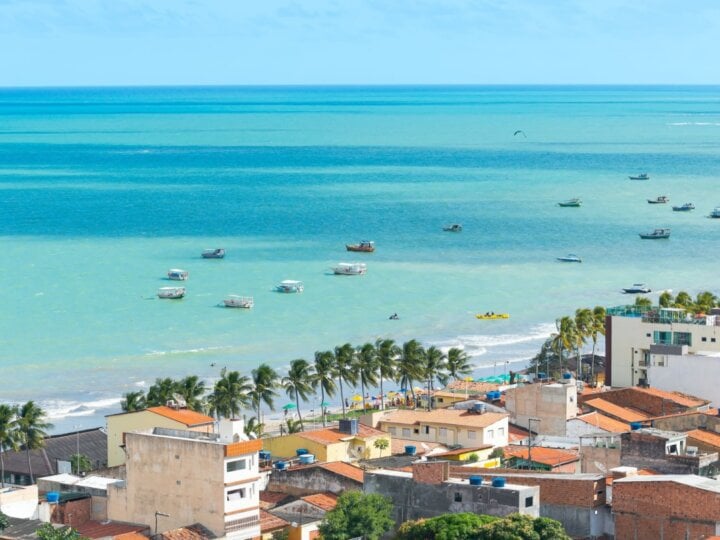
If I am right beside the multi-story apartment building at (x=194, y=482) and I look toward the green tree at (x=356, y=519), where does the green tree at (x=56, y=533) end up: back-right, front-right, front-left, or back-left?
back-right

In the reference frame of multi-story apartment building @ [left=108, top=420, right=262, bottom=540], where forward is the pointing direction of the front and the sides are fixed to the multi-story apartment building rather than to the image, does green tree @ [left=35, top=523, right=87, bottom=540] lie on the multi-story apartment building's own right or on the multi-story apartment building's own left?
on the multi-story apartment building's own right

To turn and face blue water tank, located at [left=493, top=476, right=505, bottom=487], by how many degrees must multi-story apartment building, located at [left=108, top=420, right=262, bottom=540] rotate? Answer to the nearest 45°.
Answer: approximately 45° to its left

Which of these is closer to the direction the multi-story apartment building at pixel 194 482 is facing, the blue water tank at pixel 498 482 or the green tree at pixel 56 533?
the blue water tank

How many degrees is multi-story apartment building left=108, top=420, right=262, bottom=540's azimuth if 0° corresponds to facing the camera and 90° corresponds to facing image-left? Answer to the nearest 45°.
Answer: approximately 315°

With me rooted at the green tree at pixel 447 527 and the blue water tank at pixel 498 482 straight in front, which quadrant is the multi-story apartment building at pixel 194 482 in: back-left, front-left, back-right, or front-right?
back-left
